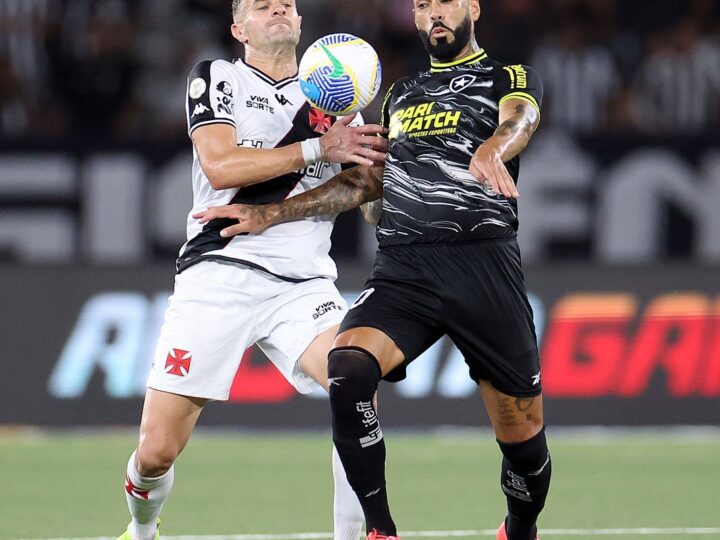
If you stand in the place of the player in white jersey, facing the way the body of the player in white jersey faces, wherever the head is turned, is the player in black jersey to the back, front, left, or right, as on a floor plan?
front

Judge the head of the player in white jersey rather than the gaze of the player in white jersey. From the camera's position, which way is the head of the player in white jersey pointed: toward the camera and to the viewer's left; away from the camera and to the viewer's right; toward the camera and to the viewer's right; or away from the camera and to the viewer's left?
toward the camera and to the viewer's right

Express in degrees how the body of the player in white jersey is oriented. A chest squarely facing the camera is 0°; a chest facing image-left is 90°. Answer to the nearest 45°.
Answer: approximately 315°
